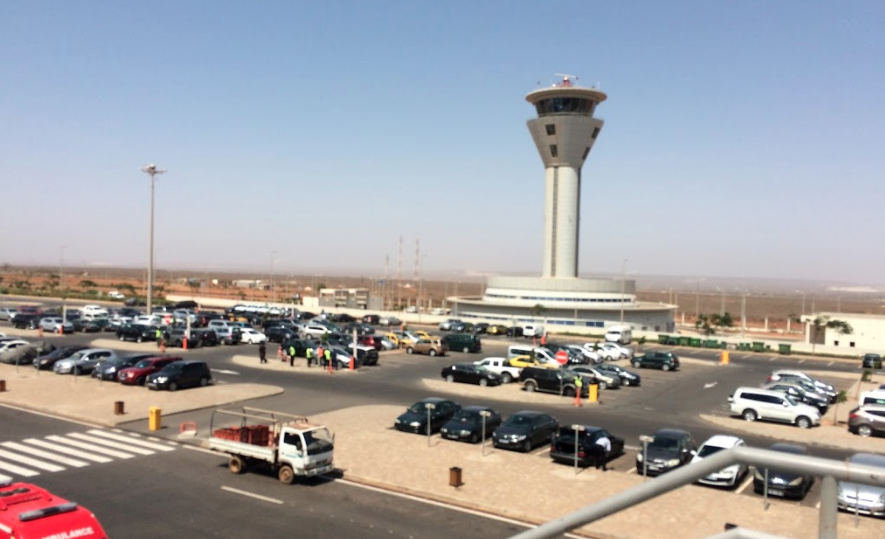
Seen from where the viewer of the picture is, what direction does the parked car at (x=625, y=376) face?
facing the viewer and to the right of the viewer

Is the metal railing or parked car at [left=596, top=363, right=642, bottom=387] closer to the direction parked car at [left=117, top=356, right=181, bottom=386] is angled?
the metal railing

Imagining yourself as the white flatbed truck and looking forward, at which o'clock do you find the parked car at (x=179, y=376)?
The parked car is roughly at 7 o'clock from the white flatbed truck.

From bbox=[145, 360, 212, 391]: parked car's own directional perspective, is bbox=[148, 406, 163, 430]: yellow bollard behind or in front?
in front

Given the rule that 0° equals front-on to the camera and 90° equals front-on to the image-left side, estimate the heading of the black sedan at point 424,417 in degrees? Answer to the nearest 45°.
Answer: approximately 45°

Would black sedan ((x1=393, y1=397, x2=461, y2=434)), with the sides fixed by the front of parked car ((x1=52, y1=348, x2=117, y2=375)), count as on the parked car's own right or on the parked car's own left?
on the parked car's own left

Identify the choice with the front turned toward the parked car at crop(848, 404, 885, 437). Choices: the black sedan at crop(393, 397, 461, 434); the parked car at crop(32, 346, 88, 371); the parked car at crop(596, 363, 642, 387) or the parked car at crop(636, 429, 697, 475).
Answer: the parked car at crop(596, 363, 642, 387)

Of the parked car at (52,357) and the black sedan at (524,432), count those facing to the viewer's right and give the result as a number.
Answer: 0

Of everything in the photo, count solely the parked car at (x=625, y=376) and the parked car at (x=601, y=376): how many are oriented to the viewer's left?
0

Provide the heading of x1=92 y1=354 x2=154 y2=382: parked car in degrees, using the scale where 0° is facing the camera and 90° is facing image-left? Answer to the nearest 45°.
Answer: approximately 45°

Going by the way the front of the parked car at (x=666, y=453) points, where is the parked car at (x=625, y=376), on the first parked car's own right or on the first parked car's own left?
on the first parked car's own right

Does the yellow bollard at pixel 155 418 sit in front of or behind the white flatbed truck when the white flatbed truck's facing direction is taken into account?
behind
